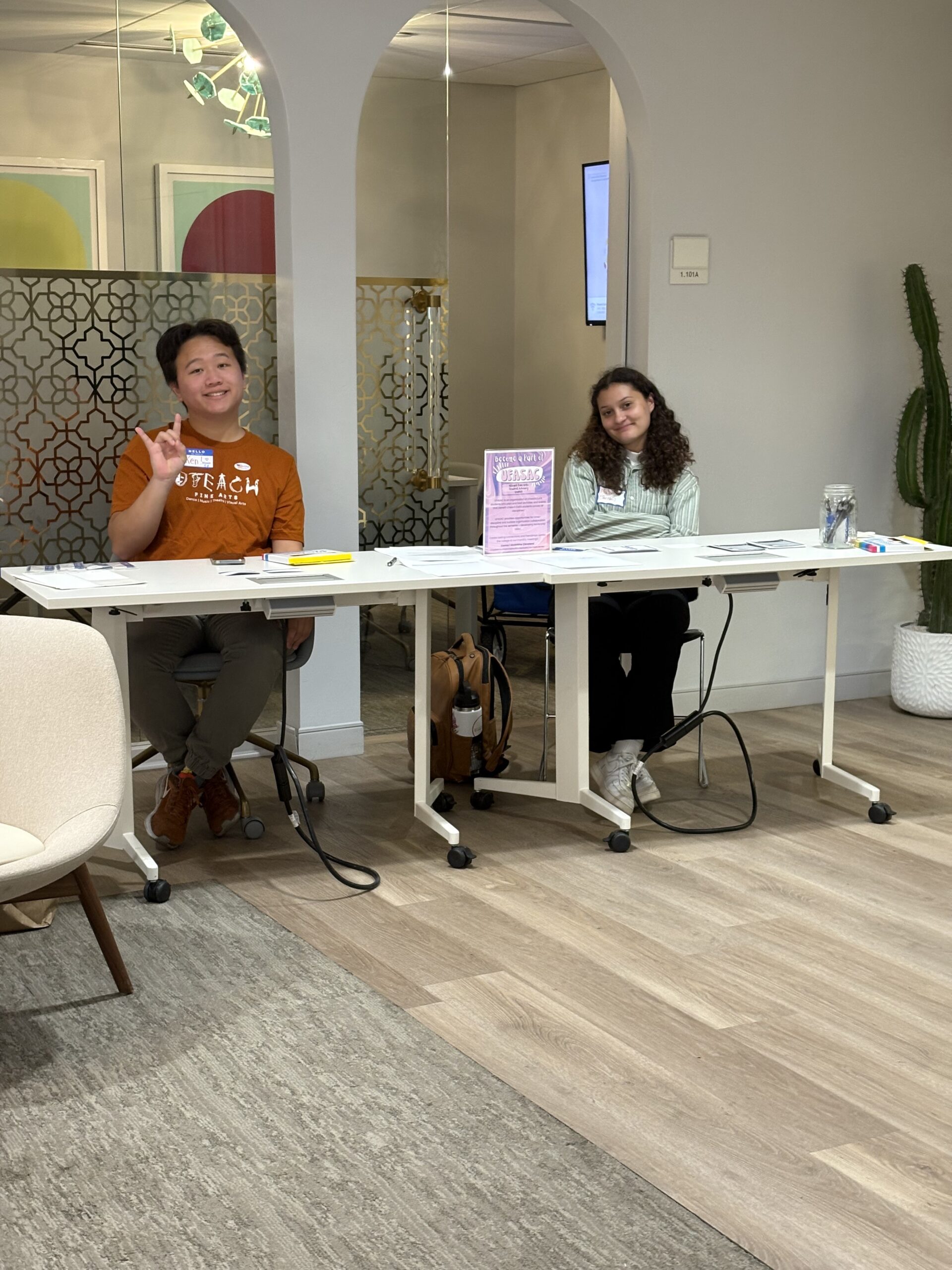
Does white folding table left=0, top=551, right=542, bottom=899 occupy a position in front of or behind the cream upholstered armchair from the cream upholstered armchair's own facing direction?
behind

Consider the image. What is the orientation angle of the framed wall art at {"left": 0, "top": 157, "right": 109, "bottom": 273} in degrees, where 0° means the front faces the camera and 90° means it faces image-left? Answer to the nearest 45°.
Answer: approximately 0°

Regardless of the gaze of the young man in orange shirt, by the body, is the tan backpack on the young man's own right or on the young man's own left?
on the young man's own left

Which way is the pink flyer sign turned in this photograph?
toward the camera

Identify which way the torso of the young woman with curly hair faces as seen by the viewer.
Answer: toward the camera

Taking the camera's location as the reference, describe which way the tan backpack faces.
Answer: facing the viewer and to the left of the viewer

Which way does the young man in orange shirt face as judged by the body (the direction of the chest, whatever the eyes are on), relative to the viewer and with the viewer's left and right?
facing the viewer

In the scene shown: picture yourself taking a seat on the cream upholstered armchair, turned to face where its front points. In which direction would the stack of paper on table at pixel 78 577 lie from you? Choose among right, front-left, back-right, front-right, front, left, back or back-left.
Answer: back-right
